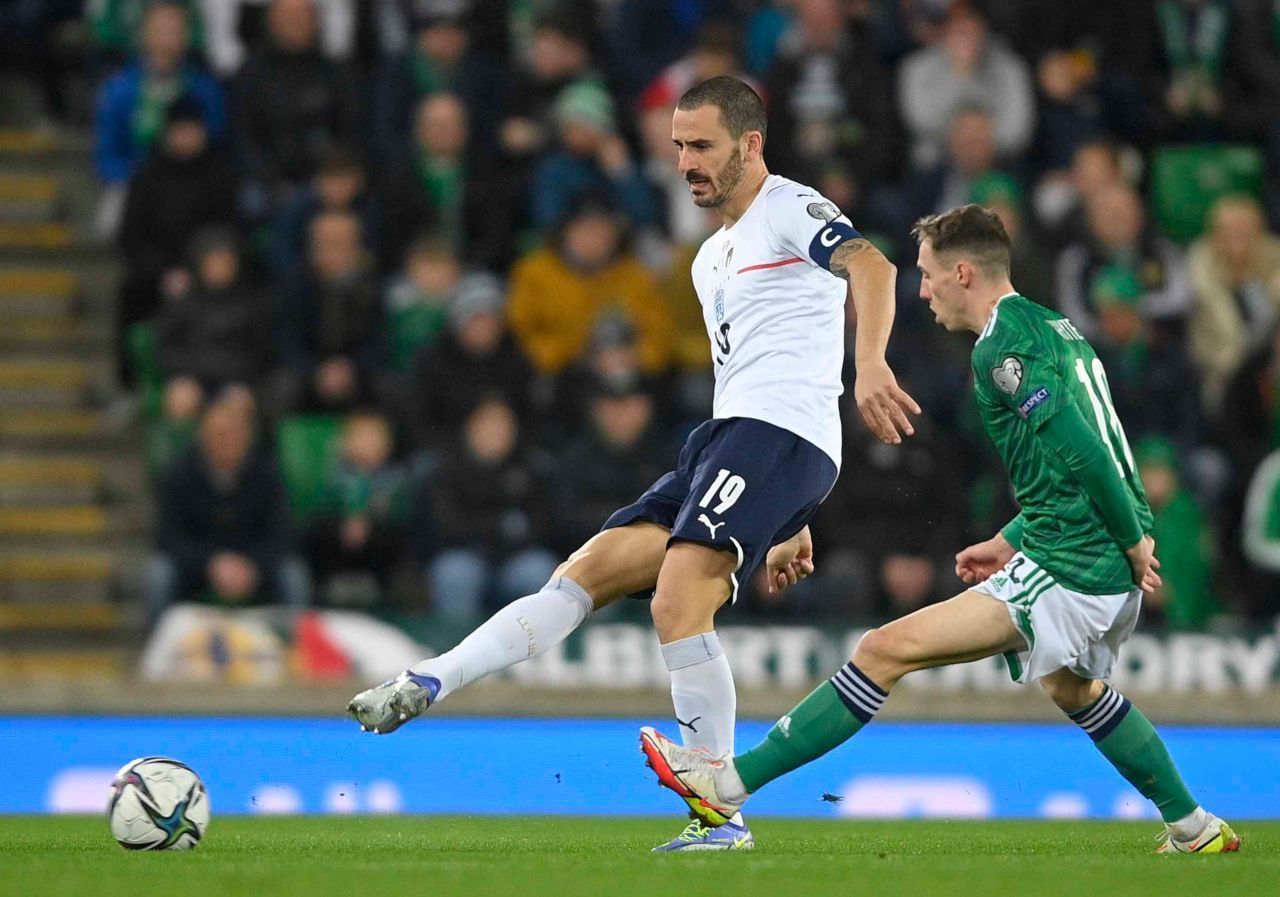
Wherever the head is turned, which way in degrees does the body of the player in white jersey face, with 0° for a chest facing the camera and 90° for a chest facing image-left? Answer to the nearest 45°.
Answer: approximately 45°

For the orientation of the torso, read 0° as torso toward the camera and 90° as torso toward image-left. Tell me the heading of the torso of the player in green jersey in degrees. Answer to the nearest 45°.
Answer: approximately 90°

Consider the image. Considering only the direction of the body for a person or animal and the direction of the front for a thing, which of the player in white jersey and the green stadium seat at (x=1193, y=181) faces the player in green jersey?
the green stadium seat

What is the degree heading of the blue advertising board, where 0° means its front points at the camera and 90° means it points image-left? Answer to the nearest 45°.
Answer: approximately 0°

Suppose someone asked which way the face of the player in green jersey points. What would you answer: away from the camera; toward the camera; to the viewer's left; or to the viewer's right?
to the viewer's left

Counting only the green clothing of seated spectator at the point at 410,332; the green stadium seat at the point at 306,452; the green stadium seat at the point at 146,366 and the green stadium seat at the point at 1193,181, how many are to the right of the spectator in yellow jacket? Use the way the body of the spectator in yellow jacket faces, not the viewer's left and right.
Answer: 3

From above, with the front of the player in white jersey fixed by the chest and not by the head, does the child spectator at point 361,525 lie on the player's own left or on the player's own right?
on the player's own right
